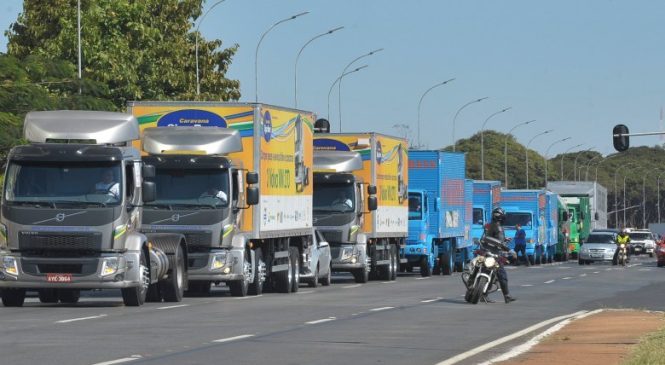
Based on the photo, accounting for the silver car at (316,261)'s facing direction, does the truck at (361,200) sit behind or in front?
behind

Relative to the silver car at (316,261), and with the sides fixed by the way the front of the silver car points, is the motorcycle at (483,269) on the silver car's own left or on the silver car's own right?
on the silver car's own left

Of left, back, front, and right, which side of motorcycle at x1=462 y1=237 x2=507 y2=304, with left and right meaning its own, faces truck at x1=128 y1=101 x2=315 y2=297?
right

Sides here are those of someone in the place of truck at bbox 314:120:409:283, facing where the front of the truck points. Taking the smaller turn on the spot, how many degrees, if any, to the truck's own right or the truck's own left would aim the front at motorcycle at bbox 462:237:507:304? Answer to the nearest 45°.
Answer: approximately 45° to the truck's own left

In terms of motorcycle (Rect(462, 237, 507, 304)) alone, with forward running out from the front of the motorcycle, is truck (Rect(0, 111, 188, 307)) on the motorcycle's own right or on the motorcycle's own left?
on the motorcycle's own right

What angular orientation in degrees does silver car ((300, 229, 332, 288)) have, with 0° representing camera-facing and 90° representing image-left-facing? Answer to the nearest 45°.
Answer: approximately 45°

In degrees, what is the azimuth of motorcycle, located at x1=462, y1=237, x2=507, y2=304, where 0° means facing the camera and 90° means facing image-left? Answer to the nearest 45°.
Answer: approximately 0°
